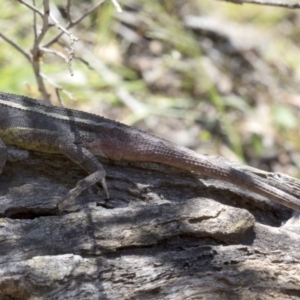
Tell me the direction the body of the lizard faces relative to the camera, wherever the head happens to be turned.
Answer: to the viewer's left
